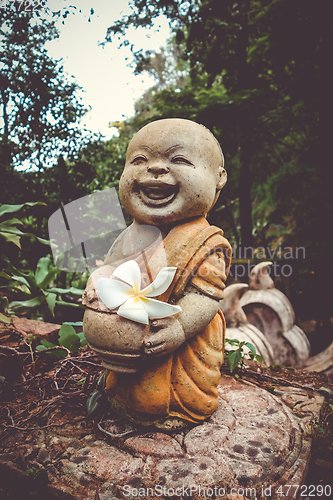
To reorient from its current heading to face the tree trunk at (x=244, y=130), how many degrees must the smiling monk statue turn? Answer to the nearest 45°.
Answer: approximately 135° to its right

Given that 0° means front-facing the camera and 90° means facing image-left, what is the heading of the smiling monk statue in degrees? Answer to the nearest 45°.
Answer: approximately 45°

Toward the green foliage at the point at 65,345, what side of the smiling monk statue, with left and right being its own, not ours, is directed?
right

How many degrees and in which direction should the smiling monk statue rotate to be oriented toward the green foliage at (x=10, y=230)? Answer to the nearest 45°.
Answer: approximately 90° to its right

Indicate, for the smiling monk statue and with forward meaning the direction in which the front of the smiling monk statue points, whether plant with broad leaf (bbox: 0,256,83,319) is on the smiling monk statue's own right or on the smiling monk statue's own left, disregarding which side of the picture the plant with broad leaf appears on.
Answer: on the smiling monk statue's own right
